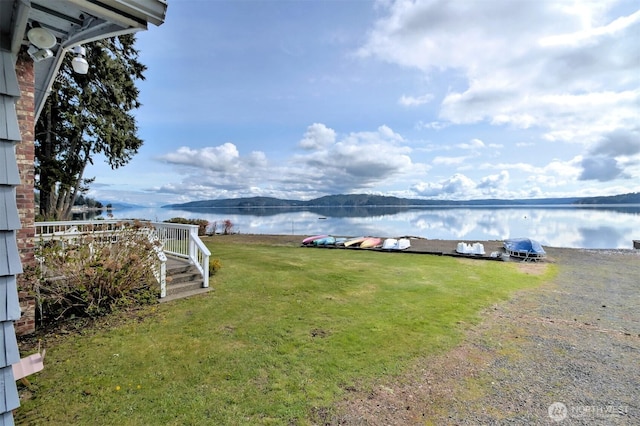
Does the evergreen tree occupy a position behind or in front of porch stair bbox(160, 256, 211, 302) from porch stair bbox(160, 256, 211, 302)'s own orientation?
behind

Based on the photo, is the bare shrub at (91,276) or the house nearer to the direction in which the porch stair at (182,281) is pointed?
the house

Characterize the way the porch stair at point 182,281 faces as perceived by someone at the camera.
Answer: facing the viewer and to the right of the viewer

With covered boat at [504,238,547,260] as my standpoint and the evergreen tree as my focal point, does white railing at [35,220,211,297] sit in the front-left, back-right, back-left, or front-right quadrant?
front-left

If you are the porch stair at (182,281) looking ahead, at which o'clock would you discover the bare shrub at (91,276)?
The bare shrub is roughly at 3 o'clock from the porch stair.

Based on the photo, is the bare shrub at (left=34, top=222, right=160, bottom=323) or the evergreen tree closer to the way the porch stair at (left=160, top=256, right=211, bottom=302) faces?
the bare shrub

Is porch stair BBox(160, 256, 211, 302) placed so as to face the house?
no

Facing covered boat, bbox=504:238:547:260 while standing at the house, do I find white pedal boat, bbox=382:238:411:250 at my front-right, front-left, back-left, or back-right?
front-left

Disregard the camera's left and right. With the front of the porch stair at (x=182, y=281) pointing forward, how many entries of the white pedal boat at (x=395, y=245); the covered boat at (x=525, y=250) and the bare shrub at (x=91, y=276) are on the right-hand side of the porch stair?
1
